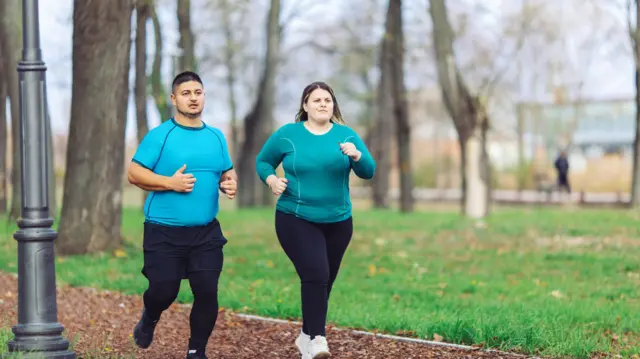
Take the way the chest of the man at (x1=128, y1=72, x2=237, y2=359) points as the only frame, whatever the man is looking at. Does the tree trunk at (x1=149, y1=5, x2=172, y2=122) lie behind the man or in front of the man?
behind

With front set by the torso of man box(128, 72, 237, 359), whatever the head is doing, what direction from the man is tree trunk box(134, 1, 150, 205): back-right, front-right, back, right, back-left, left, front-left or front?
back-left

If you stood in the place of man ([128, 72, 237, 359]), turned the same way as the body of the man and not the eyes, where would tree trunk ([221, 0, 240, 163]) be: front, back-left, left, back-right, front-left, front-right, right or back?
back-left

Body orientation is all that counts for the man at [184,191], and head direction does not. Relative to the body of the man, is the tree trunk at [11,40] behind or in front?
behind

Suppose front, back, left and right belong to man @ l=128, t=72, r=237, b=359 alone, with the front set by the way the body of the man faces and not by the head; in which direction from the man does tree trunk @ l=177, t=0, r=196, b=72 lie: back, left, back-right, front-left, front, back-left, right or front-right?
back-left

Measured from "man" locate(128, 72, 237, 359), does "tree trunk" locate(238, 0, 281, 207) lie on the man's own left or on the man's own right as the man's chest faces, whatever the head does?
on the man's own left

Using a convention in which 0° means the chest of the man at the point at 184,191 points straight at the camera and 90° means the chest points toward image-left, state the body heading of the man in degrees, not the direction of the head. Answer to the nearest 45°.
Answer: approximately 315°
